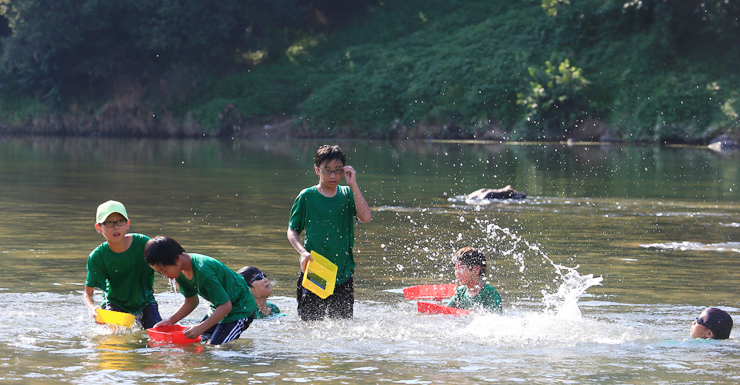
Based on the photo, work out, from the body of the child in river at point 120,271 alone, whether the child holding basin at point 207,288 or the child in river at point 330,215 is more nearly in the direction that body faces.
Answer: the child holding basin

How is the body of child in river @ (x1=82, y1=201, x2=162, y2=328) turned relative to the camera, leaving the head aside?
toward the camera

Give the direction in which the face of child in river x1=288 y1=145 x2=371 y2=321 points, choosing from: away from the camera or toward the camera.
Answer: toward the camera

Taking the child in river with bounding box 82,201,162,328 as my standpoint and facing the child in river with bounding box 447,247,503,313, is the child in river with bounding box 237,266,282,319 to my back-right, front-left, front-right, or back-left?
front-left

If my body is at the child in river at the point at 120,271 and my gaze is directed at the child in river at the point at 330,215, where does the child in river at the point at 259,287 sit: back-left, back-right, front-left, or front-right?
front-left

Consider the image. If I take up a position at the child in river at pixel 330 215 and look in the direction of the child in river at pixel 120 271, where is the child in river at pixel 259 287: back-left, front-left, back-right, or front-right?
front-right

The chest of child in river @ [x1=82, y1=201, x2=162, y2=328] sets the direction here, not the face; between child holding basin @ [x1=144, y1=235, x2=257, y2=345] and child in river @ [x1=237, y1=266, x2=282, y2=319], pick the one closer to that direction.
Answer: the child holding basin

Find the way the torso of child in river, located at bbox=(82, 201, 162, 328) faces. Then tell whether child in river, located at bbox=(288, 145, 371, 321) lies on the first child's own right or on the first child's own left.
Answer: on the first child's own left

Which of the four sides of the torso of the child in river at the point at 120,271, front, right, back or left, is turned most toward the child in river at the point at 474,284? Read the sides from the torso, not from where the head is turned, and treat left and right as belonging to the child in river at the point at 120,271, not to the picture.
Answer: left

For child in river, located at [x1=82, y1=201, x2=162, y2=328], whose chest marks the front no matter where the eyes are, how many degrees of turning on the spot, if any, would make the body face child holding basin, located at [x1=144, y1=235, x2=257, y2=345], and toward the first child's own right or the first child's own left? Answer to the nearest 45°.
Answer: approximately 45° to the first child's own left

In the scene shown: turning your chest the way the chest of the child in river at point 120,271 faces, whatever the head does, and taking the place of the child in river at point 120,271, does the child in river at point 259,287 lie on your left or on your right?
on your left

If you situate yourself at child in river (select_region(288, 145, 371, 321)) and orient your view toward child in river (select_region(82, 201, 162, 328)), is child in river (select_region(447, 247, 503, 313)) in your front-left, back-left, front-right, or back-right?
back-right
